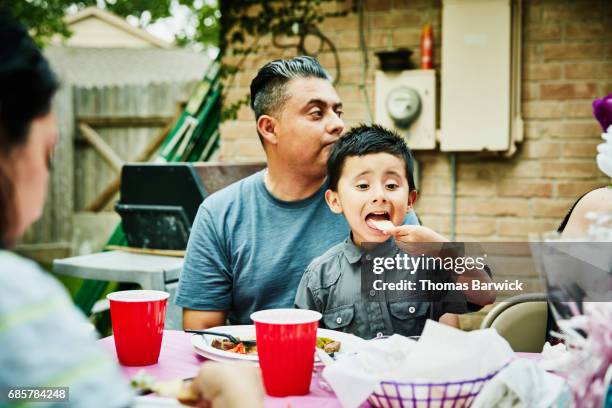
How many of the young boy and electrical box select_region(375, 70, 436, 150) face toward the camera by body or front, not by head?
2

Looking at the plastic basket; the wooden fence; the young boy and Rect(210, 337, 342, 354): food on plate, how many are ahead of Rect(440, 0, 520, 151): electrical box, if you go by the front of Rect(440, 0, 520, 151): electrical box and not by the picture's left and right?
3

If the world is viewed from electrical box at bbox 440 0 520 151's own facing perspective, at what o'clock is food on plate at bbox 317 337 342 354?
The food on plate is roughly at 12 o'clock from the electrical box.

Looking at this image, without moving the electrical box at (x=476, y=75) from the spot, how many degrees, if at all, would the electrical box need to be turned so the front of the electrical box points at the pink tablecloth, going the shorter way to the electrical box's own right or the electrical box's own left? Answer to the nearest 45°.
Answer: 0° — it already faces it

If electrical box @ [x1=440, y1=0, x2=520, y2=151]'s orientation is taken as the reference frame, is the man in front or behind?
in front

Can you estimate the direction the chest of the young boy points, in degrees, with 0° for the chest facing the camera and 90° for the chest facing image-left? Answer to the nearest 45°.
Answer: approximately 0°

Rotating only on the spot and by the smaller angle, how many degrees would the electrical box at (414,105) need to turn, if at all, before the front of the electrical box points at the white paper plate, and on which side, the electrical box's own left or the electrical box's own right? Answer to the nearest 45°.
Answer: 0° — it already faces it

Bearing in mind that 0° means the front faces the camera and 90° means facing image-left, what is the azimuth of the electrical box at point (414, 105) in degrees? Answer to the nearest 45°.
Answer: approximately 0°

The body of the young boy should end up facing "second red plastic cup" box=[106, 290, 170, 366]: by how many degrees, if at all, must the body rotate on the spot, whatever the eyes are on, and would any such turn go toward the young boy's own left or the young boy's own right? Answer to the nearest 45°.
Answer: approximately 45° to the young boy's own right

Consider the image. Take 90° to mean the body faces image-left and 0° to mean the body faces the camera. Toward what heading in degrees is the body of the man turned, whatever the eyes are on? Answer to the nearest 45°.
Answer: approximately 315°
